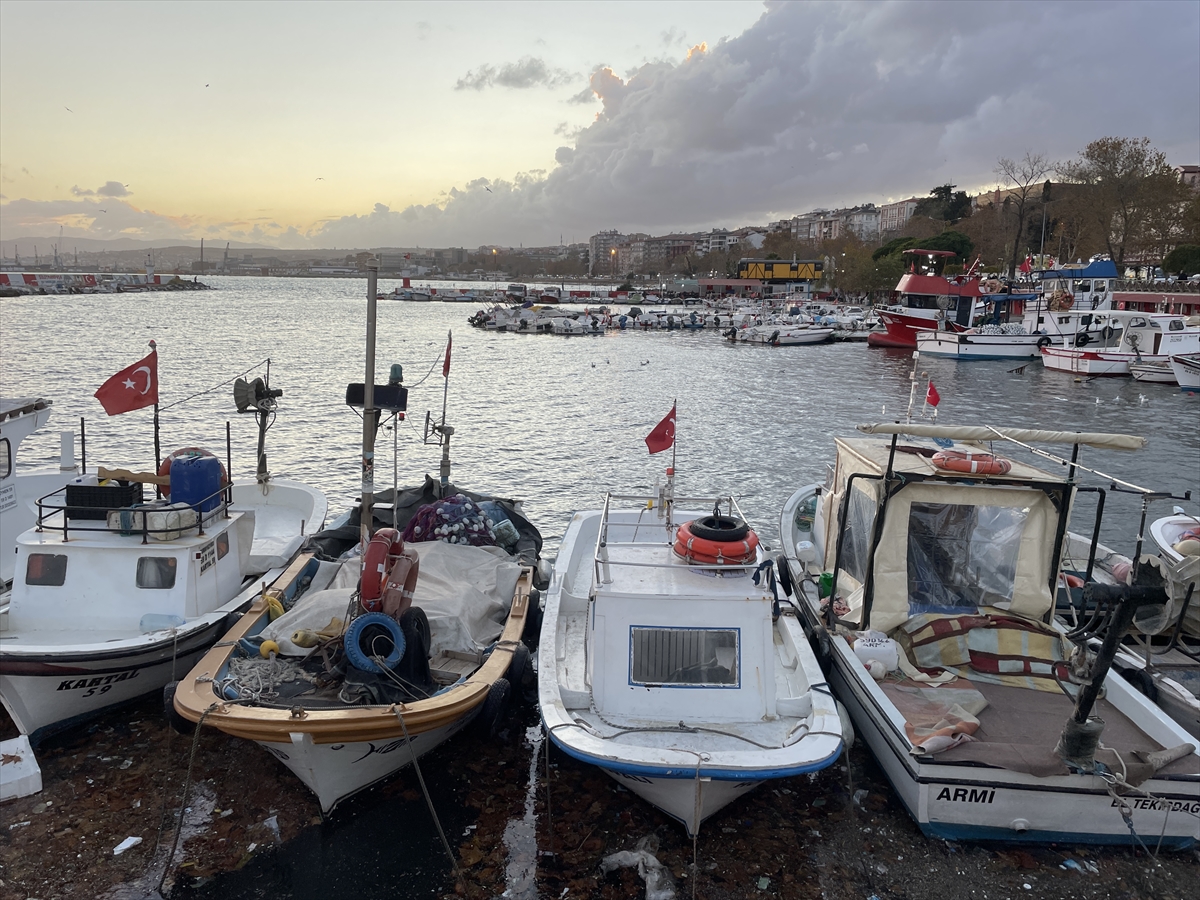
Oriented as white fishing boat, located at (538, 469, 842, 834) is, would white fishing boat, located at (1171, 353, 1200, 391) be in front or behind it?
behind

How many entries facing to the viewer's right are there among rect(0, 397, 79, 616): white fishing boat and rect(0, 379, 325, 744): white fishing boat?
0

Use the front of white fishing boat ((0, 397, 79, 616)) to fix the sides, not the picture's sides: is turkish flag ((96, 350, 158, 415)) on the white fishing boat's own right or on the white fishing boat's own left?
on the white fishing boat's own left

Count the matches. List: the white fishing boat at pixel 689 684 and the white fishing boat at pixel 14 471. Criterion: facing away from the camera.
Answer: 0

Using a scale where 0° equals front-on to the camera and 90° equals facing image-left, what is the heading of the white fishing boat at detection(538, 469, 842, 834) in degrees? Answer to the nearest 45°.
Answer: approximately 0°

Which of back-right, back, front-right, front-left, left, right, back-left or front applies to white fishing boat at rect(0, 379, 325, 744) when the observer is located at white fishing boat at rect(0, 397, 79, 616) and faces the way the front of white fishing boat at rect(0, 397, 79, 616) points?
front-left

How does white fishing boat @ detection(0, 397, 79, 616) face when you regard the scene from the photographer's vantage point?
facing the viewer and to the left of the viewer

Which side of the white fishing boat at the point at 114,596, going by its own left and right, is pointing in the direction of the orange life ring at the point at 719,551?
left

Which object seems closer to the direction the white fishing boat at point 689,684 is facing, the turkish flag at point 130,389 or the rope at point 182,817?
the rope
